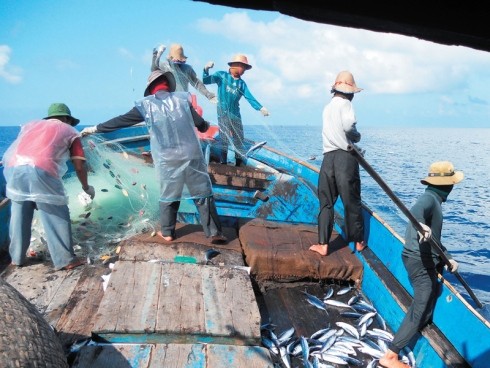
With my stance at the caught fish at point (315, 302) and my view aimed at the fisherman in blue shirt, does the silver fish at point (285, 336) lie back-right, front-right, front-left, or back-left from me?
back-left

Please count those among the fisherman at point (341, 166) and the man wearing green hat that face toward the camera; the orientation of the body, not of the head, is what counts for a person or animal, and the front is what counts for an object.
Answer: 0

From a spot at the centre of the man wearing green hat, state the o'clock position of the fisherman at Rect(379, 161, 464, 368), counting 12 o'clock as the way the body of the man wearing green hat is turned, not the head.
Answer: The fisherman is roughly at 3 o'clock from the man wearing green hat.

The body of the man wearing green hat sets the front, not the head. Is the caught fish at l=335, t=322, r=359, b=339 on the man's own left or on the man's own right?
on the man's own right

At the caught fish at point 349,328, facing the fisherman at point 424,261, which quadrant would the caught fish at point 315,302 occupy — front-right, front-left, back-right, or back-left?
back-left

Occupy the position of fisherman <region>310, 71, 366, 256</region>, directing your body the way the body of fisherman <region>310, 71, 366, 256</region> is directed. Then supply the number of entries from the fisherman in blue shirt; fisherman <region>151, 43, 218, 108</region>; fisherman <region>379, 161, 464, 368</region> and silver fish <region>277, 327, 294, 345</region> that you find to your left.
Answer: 2

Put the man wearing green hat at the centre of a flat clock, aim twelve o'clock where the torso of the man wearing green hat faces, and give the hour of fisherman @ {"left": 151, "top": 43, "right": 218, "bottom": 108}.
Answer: The fisherman is roughly at 12 o'clock from the man wearing green hat.

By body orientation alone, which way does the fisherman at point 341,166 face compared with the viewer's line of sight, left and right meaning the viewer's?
facing away from the viewer and to the right of the viewer

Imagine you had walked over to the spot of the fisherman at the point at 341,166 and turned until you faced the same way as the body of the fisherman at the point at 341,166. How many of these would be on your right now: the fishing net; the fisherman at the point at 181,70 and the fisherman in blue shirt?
0

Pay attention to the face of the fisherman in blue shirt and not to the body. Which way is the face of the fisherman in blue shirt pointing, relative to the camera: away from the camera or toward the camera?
toward the camera

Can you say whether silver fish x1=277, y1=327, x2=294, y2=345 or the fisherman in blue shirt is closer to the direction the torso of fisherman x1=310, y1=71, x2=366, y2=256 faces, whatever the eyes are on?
the fisherman in blue shirt

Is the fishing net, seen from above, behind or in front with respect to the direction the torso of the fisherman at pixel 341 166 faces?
behind

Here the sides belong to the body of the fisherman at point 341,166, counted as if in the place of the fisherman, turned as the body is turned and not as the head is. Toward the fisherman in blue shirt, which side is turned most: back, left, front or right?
left

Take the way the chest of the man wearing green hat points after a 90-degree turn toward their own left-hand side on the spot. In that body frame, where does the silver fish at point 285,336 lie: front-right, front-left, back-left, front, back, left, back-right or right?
back

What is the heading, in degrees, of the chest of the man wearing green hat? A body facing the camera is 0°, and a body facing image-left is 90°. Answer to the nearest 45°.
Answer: approximately 225°

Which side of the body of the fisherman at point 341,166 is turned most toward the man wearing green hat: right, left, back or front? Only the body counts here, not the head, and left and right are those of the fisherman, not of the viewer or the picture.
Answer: back
